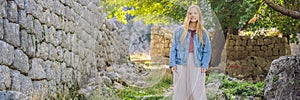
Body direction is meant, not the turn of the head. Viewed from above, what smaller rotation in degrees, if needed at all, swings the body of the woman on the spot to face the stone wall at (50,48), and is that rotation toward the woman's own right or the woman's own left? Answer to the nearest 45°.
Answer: approximately 90° to the woman's own right

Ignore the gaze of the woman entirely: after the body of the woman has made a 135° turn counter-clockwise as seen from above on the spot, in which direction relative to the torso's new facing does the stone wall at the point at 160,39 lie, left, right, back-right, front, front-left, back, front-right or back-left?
front-left

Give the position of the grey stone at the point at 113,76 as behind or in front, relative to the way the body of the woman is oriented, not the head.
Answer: behind

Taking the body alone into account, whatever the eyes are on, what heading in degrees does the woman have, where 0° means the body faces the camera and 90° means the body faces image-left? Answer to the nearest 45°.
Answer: approximately 0°
